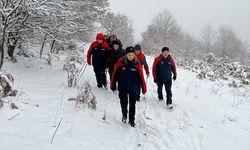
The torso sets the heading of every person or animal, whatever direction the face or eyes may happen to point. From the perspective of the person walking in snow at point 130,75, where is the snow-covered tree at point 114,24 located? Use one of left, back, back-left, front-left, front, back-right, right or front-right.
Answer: back

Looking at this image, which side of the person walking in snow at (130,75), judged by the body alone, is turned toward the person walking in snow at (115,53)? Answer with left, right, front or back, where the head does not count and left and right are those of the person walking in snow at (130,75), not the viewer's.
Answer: back

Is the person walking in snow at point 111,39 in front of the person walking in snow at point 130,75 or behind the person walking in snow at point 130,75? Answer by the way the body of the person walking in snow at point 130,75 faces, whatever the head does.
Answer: behind

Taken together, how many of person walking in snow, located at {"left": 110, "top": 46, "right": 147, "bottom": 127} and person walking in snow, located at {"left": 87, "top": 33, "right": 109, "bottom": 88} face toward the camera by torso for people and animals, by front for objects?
2

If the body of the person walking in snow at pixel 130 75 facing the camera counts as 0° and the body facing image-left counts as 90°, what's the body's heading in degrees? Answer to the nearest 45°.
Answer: approximately 0°

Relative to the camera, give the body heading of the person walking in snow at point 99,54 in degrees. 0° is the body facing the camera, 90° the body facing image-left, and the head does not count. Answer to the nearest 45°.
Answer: approximately 0°

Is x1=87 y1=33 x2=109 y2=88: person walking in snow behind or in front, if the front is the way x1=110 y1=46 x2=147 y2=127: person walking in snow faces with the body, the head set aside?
behind

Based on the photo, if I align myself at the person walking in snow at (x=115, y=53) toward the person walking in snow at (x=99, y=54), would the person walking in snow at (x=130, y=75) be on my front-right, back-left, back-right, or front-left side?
back-left

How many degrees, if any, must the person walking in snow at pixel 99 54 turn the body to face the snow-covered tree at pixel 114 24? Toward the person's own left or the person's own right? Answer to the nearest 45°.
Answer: approximately 180°

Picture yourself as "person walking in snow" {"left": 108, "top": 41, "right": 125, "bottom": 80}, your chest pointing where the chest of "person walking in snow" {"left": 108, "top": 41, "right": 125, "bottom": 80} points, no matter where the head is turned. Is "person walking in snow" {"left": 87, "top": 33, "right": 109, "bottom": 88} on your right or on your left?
on your right

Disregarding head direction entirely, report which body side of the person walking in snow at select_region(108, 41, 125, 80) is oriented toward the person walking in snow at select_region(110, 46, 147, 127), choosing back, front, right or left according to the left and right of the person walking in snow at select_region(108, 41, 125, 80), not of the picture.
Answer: front

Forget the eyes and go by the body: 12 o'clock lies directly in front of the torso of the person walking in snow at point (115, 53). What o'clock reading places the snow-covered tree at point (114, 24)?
The snow-covered tree is roughly at 6 o'clock from the person walking in snow.

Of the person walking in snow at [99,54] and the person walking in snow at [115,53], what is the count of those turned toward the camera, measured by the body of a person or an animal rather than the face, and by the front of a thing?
2
